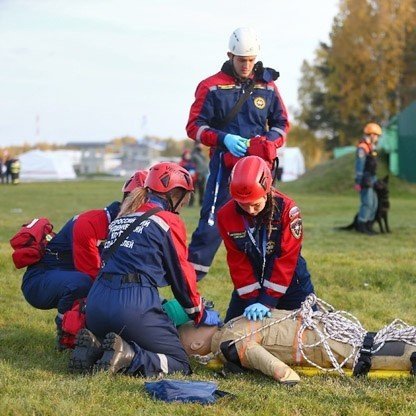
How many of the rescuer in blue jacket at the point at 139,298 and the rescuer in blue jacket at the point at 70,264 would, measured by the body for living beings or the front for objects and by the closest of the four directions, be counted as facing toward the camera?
0

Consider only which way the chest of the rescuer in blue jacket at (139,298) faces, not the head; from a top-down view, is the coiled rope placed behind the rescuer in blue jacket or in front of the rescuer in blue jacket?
in front

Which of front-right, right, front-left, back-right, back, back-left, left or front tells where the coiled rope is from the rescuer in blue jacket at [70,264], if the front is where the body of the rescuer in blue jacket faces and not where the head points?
front-right

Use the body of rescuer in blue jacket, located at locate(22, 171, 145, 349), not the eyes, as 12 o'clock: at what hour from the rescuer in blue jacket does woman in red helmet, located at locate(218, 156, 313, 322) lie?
The woman in red helmet is roughly at 1 o'clock from the rescuer in blue jacket.

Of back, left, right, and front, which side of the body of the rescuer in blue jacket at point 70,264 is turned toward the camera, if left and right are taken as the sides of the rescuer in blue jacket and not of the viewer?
right

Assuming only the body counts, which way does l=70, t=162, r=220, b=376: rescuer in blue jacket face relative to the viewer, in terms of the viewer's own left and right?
facing away from the viewer and to the right of the viewer

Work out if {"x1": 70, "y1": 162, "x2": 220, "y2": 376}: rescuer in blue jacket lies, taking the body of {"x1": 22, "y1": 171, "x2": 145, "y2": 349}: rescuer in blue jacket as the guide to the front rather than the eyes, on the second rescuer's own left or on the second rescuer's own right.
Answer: on the second rescuer's own right

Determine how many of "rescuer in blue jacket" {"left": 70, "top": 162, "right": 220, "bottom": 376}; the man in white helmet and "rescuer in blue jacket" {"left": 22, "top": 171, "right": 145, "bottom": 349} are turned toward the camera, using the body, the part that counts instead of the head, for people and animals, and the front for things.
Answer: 1

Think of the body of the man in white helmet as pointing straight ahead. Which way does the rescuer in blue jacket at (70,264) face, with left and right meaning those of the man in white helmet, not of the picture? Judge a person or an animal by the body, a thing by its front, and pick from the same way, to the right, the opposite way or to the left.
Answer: to the left

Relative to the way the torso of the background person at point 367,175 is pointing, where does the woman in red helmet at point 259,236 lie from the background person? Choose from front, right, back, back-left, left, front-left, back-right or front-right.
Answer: front-right

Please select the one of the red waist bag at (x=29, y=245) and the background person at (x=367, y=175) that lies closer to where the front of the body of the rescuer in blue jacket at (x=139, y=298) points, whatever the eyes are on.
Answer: the background person

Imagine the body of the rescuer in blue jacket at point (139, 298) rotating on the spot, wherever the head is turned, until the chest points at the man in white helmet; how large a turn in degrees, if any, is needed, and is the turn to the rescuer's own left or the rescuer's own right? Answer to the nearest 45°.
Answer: approximately 45° to the rescuer's own left

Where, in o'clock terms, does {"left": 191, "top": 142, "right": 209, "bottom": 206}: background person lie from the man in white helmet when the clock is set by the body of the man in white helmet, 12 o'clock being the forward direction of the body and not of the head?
The background person is roughly at 6 o'clock from the man in white helmet.
